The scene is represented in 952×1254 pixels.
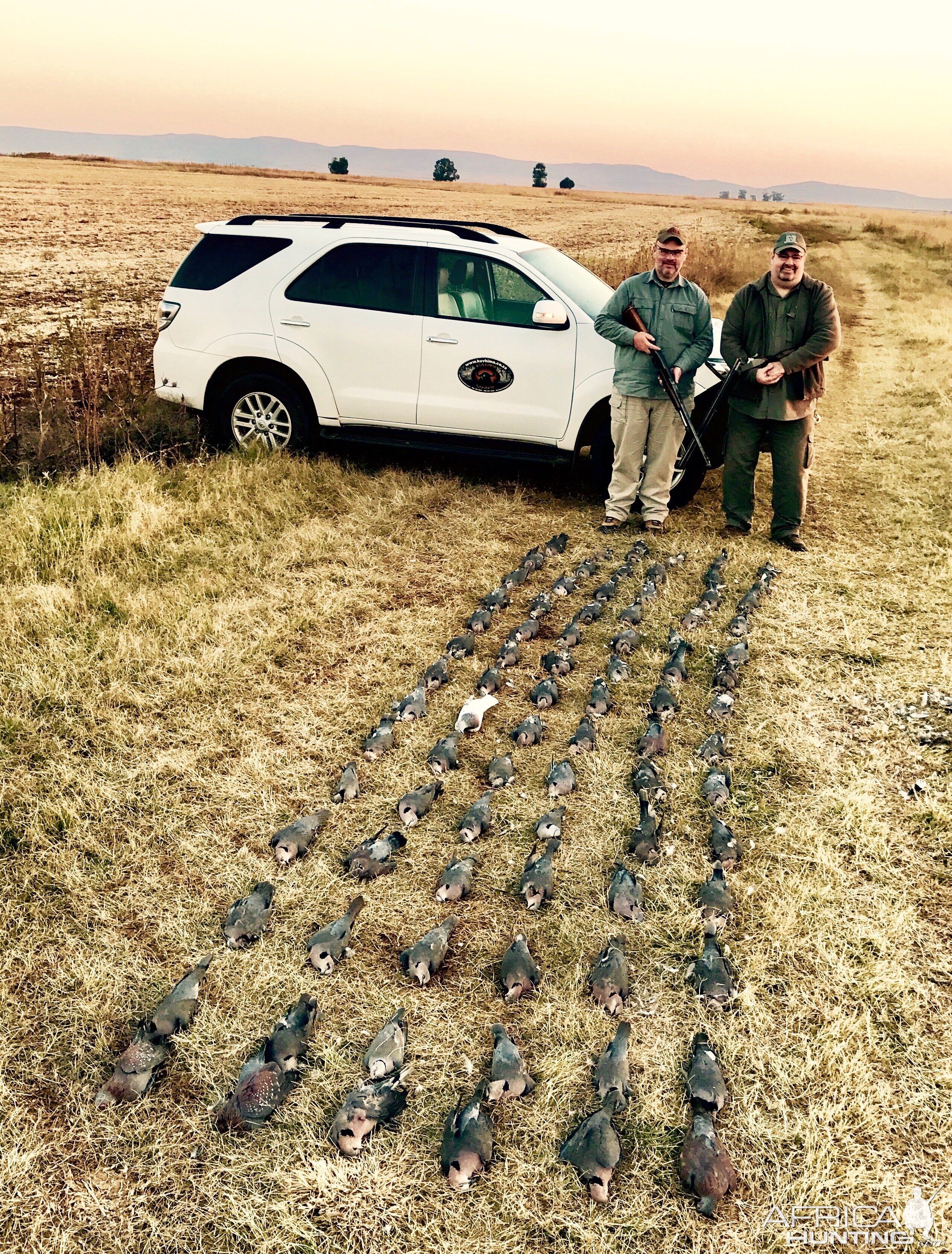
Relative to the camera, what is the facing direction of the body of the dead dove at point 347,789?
toward the camera

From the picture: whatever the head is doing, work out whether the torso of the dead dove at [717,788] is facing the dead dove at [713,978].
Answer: yes

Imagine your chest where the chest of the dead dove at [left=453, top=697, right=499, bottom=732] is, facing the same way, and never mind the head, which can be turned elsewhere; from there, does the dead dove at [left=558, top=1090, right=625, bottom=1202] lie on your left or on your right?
on your left

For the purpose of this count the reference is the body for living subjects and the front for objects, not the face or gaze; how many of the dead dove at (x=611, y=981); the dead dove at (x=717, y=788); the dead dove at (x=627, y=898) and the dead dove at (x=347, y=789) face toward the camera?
4

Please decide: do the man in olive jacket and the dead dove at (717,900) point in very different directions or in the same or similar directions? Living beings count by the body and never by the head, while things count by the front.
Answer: same or similar directions

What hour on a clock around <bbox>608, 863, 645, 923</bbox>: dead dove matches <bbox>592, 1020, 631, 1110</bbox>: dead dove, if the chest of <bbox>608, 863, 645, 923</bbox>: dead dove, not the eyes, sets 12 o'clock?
<bbox>592, 1020, 631, 1110</bbox>: dead dove is roughly at 12 o'clock from <bbox>608, 863, 645, 923</bbox>: dead dove.

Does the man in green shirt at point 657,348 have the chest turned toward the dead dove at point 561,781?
yes

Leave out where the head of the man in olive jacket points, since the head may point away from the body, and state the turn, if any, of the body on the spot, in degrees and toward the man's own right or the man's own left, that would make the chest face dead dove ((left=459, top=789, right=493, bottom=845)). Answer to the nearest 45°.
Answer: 0° — they already face it

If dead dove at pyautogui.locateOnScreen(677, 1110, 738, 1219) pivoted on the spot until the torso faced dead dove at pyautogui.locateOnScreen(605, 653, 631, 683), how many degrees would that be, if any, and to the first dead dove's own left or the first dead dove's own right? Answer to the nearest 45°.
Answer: approximately 180°

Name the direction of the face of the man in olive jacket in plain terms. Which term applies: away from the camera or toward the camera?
toward the camera

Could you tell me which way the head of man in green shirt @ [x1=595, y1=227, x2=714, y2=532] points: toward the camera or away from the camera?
toward the camera

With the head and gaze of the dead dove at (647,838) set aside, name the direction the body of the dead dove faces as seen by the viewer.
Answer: toward the camera

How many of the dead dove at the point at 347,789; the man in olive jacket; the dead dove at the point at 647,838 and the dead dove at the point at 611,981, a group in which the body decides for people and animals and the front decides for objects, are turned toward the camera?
4

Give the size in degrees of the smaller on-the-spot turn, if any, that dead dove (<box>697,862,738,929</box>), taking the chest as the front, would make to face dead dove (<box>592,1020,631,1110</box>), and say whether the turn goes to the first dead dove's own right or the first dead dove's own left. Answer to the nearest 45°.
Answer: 0° — it already faces it

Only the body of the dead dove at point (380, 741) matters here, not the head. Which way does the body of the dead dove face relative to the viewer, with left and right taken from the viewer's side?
facing the viewer and to the left of the viewer
